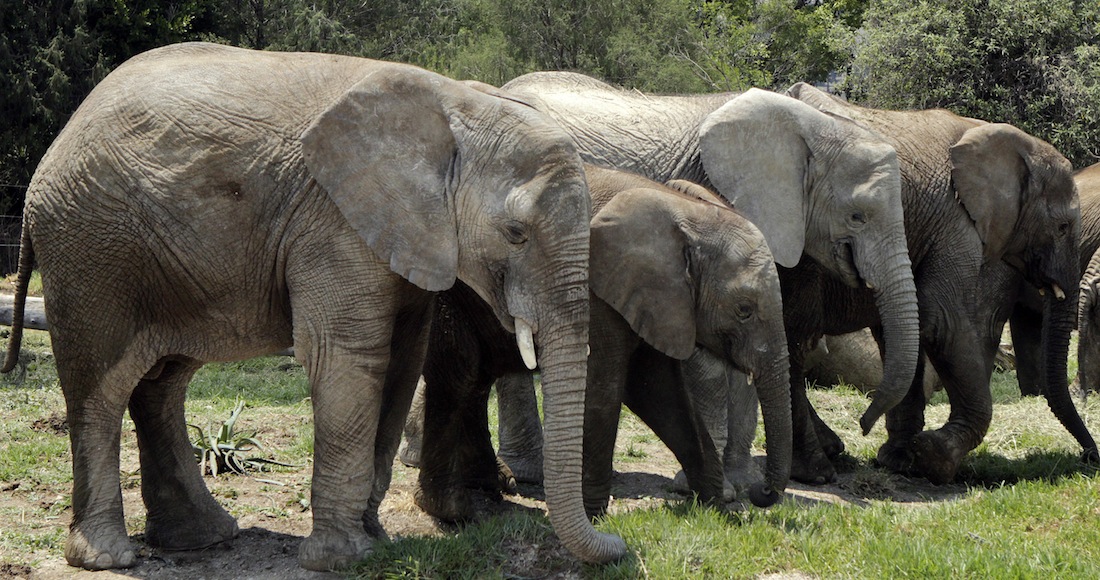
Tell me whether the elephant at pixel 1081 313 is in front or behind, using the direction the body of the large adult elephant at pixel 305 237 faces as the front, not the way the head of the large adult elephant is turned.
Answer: in front

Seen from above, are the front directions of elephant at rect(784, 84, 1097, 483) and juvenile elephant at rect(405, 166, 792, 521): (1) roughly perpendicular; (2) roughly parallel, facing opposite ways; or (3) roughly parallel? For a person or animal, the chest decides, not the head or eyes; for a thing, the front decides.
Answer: roughly parallel

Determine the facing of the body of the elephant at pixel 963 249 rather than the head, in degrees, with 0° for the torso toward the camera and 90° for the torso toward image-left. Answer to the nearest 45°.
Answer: approximately 270°

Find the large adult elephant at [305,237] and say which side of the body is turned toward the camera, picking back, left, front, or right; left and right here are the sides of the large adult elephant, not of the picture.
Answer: right

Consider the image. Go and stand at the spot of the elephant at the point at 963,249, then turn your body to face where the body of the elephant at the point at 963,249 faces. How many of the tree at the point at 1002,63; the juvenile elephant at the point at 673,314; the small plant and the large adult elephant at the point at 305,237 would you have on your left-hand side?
1

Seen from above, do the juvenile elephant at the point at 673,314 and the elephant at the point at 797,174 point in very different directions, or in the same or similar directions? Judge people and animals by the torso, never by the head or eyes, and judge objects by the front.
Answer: same or similar directions

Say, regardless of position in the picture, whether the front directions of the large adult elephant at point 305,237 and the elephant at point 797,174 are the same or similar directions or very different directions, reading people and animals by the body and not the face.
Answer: same or similar directions

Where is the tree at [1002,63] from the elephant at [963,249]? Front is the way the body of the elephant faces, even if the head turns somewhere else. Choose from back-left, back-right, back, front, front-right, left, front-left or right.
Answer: left

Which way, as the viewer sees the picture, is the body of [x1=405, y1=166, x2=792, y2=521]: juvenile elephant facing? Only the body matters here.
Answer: to the viewer's right

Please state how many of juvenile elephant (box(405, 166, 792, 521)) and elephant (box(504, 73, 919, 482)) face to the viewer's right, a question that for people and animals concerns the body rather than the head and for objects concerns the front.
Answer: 2

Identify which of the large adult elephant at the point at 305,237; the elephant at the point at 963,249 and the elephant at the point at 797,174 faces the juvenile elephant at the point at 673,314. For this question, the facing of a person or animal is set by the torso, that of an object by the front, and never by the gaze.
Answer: the large adult elephant

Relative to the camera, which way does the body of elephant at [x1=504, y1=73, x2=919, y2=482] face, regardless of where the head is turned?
to the viewer's right

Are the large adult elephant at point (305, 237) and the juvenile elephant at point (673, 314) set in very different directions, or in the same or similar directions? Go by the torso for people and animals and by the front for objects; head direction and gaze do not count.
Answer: same or similar directions
